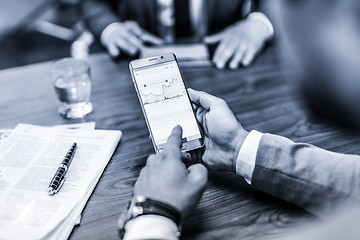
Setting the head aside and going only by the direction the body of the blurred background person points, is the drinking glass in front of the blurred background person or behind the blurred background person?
in front

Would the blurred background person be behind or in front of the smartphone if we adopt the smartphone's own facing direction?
behind

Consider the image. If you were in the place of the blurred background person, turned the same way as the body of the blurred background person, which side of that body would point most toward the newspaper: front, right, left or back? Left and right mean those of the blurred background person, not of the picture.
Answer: front

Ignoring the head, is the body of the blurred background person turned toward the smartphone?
yes

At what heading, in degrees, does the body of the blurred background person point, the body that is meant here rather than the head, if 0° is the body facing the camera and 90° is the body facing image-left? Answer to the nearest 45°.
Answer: approximately 0°

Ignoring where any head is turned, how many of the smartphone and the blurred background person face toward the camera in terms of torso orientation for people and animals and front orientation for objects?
2

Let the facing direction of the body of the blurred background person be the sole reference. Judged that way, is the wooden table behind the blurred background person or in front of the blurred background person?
in front
